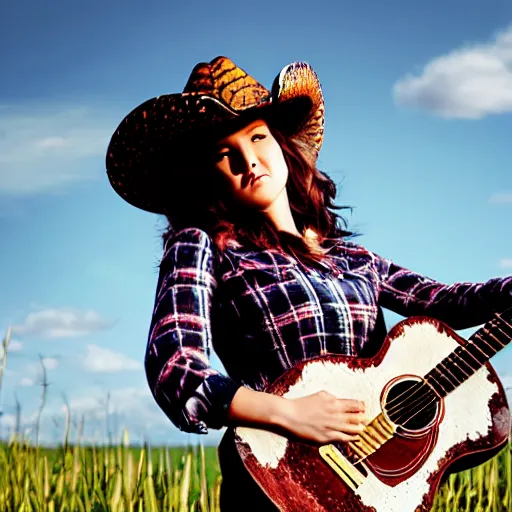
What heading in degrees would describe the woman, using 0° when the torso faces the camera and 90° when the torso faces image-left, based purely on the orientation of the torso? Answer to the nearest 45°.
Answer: approximately 315°
